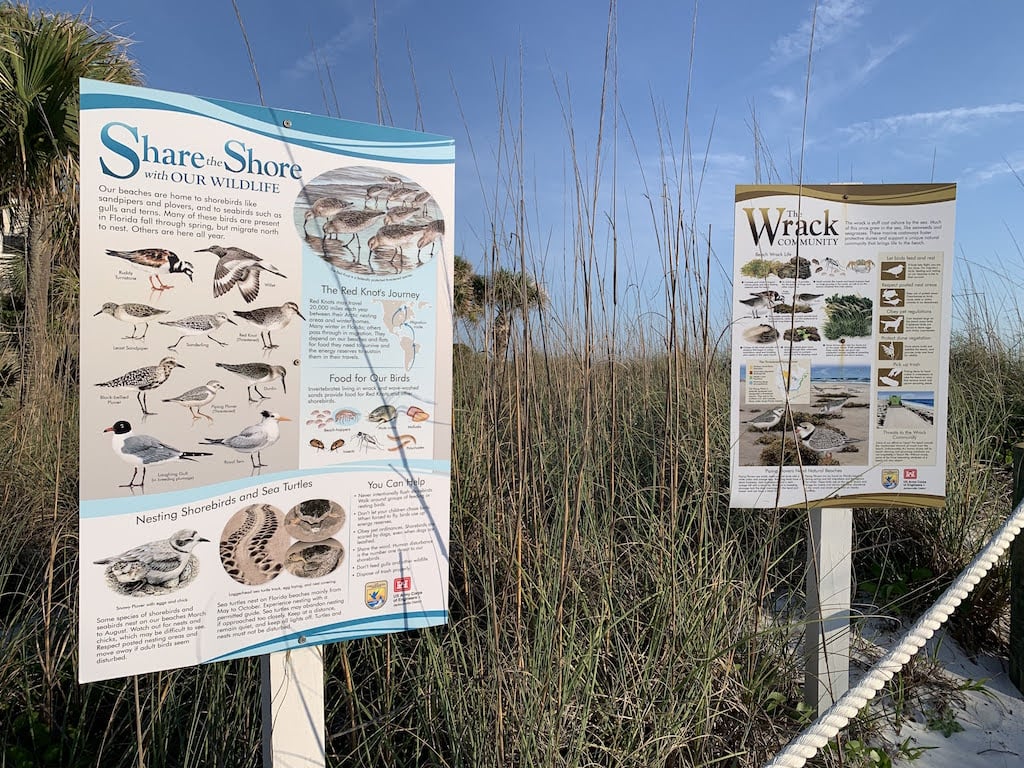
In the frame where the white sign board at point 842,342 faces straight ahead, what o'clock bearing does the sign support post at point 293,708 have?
The sign support post is roughly at 1 o'clock from the white sign board.

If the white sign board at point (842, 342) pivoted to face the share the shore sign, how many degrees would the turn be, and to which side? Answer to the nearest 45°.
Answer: approximately 45° to its right

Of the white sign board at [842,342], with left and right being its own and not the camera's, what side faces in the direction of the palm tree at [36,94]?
right

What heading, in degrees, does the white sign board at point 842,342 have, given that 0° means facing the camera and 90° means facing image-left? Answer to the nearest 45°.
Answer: approximately 0°
